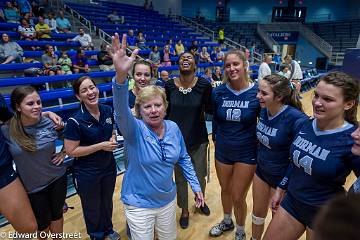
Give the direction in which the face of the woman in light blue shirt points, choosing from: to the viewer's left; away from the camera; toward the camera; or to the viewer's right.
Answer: toward the camera

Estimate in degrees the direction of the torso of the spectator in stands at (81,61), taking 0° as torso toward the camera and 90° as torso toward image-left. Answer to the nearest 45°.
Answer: approximately 315°

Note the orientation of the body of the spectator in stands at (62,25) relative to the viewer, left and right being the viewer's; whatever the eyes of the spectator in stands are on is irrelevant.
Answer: facing the viewer and to the right of the viewer

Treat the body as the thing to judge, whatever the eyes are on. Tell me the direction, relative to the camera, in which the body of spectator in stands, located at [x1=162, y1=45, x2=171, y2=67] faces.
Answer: toward the camera

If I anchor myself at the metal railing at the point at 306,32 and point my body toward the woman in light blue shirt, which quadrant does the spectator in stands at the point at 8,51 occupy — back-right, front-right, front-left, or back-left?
front-right

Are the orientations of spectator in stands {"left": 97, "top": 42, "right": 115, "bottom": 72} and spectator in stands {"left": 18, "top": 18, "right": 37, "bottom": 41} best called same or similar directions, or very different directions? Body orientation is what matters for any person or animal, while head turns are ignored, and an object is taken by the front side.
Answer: same or similar directions

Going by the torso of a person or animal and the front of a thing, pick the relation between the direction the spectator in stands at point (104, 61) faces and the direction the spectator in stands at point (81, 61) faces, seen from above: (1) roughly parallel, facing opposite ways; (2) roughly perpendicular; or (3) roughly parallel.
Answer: roughly parallel

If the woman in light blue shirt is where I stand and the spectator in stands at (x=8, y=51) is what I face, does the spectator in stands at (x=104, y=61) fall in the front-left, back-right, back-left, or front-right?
front-right

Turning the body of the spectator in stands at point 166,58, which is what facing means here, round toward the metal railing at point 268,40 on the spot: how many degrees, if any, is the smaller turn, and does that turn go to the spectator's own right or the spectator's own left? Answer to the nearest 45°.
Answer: approximately 135° to the spectator's own left

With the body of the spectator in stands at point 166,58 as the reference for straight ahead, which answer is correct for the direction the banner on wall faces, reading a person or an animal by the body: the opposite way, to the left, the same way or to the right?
the same way

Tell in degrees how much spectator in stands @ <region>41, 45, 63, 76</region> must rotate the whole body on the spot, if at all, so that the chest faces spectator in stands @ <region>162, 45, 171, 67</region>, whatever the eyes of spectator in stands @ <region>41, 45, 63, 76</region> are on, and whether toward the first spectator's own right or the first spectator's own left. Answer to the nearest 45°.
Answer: approximately 90° to the first spectator's own left

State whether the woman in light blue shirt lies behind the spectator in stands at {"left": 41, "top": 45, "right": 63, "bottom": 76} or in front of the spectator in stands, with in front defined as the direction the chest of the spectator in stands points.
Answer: in front

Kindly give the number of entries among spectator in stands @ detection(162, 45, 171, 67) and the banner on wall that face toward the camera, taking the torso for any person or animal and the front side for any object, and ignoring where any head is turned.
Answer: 2

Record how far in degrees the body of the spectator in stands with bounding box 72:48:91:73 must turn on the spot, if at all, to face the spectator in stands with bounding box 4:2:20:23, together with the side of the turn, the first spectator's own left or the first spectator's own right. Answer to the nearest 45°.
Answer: approximately 180°

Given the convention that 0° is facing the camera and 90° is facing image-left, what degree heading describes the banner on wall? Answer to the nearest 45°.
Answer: approximately 0°
